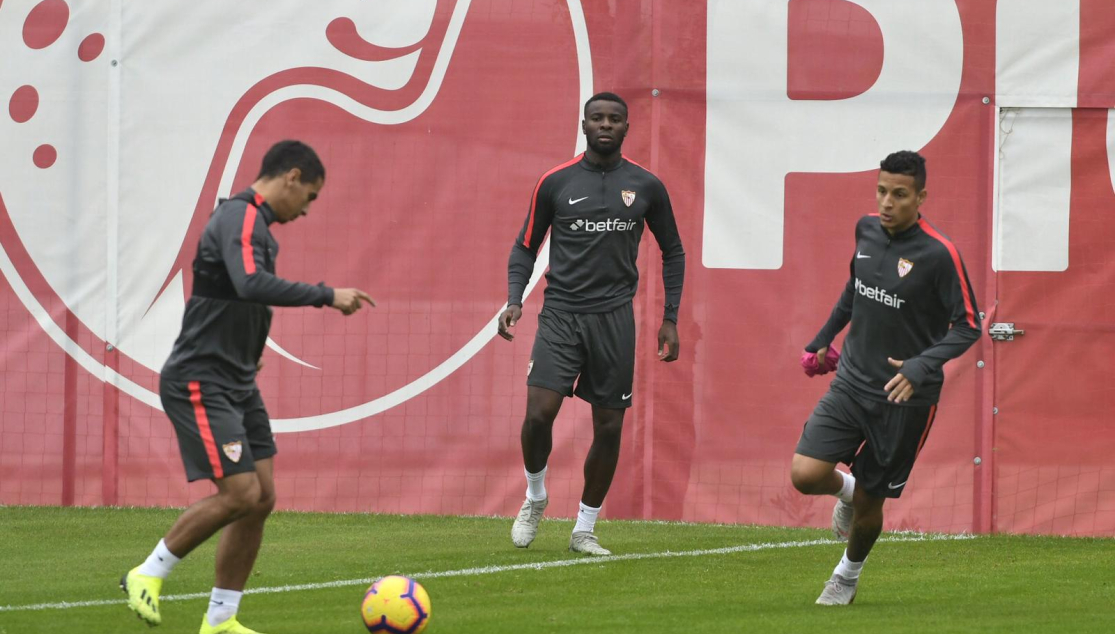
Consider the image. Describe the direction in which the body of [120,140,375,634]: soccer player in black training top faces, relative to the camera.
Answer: to the viewer's right

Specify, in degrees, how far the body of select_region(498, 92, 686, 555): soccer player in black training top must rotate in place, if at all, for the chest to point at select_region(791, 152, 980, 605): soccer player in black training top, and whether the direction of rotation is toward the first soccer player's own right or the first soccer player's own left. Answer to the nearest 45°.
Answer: approximately 45° to the first soccer player's own left

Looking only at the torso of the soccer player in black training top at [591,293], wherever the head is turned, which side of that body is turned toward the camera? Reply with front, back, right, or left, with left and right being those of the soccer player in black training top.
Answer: front

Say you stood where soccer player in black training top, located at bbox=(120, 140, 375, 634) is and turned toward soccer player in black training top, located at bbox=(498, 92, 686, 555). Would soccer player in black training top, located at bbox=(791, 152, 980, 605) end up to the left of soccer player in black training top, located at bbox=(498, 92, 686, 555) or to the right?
right

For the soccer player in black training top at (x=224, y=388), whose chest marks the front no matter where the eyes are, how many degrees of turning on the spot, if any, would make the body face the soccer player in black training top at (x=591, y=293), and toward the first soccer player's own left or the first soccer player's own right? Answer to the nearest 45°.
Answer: approximately 45° to the first soccer player's own left

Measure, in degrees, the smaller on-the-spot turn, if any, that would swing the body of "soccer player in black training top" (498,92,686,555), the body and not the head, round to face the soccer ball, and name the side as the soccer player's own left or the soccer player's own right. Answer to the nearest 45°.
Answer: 0° — they already face it

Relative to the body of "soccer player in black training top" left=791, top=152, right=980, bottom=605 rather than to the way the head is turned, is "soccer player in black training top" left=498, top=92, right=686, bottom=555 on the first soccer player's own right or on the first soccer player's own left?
on the first soccer player's own right

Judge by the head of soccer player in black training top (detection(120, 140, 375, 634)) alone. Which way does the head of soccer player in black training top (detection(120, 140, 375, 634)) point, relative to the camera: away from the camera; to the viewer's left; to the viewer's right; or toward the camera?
to the viewer's right

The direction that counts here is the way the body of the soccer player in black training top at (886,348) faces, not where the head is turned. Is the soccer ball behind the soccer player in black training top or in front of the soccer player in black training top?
in front

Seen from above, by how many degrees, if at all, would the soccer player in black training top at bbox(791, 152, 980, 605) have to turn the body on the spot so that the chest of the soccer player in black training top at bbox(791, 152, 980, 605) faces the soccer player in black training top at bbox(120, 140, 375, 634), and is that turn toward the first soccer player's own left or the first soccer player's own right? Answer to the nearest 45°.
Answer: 0° — they already face them

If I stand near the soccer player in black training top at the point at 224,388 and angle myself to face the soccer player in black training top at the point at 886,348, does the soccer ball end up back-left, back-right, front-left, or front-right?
front-right

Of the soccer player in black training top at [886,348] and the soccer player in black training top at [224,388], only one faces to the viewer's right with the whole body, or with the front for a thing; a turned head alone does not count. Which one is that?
the soccer player in black training top at [224,388]
